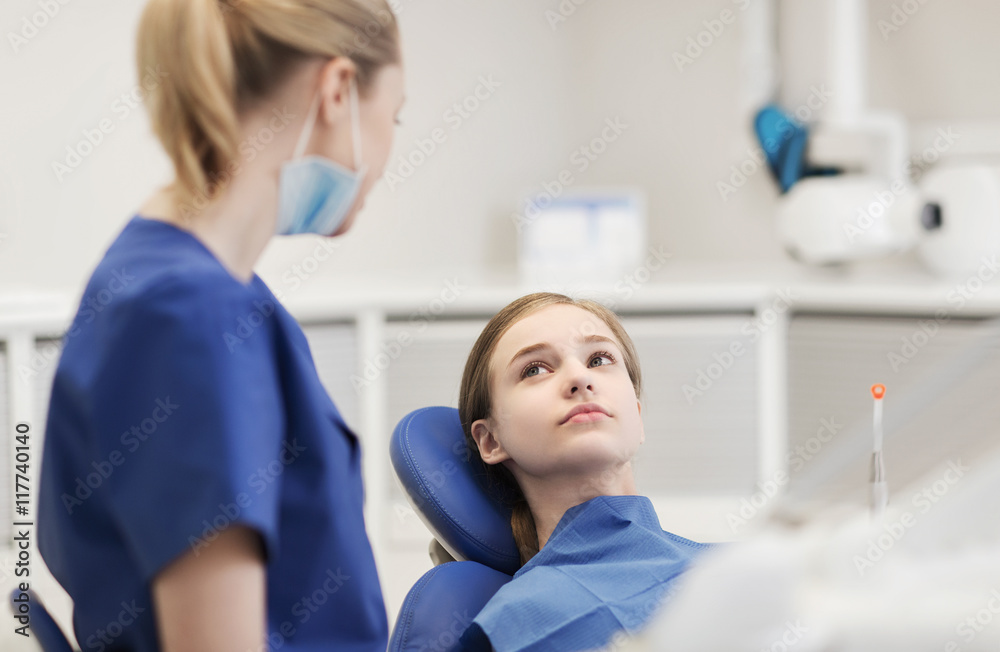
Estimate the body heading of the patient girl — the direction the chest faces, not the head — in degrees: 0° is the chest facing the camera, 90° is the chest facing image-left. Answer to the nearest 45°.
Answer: approximately 315°

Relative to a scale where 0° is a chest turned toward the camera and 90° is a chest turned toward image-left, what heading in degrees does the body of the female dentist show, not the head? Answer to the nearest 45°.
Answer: approximately 270°

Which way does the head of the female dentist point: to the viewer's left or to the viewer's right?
to the viewer's right
